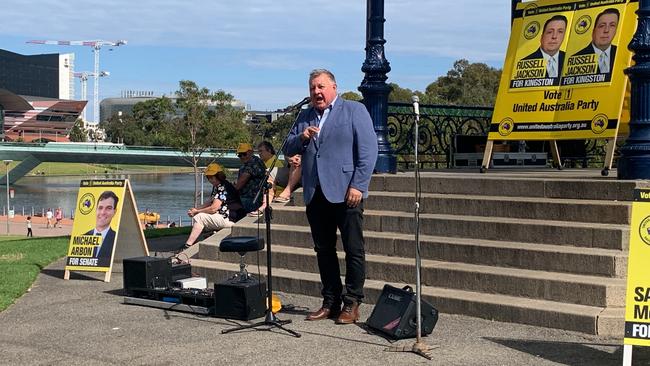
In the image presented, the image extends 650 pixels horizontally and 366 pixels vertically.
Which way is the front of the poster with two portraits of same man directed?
toward the camera

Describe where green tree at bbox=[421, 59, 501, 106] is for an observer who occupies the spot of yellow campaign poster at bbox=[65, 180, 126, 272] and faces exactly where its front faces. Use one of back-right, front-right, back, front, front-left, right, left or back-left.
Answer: back

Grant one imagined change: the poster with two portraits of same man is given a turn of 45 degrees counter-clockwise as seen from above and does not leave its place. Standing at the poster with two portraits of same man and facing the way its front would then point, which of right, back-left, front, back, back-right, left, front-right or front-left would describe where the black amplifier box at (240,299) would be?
right

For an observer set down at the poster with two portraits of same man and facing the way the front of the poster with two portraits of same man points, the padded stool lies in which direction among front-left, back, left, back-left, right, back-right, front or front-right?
front-right

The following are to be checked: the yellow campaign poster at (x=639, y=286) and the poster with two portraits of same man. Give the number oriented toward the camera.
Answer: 2

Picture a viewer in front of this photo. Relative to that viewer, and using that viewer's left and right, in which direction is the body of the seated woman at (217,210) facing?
facing to the left of the viewer

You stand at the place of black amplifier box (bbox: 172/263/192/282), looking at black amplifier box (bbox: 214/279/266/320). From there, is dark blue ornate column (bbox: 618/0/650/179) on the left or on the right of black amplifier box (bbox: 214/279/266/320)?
left

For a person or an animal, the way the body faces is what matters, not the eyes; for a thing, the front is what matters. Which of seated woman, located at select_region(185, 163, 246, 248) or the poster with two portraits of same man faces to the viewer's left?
the seated woman
